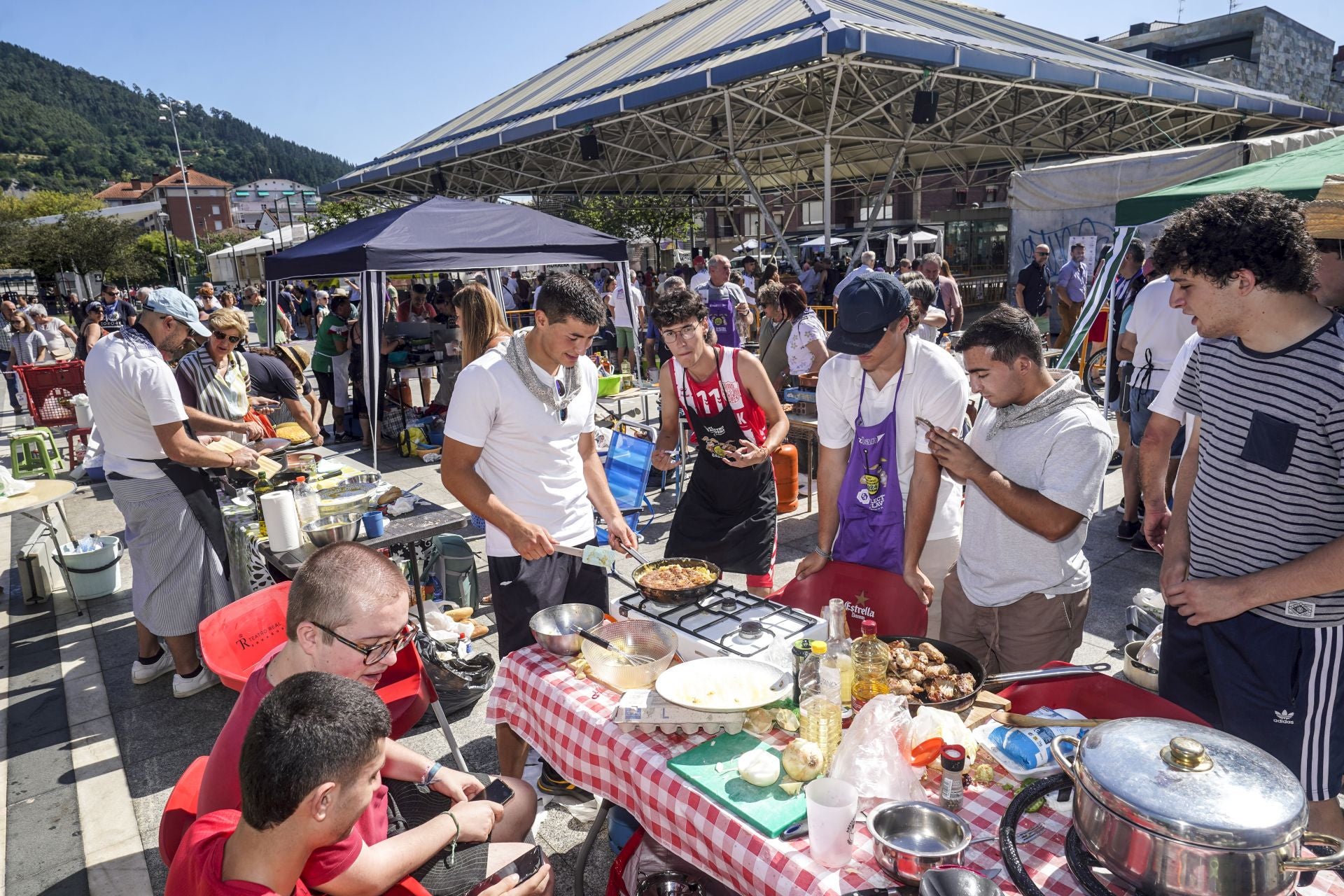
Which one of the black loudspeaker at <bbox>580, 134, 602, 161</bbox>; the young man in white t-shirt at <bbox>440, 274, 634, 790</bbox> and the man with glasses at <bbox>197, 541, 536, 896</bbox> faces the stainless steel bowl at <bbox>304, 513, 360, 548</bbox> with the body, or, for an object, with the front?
the black loudspeaker

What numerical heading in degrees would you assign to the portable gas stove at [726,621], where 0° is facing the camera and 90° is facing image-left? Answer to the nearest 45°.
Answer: approximately 45°

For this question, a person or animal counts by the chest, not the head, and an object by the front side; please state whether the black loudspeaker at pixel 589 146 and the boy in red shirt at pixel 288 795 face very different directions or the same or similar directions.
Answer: very different directions

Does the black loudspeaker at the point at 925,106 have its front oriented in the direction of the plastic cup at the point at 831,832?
yes

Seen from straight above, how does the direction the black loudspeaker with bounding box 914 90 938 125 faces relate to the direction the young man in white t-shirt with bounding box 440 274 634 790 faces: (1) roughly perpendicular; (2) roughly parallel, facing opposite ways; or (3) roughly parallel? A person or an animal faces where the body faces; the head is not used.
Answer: roughly perpendicular

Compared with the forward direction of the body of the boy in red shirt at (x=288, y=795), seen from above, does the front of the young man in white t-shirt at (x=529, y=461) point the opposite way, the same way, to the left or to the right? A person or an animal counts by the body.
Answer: to the right

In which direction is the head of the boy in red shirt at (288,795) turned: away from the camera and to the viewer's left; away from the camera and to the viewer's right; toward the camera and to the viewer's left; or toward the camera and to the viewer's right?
away from the camera and to the viewer's right

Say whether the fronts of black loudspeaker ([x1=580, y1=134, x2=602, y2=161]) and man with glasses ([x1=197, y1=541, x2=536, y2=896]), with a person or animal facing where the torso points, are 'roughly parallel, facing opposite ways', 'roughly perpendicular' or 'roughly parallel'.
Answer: roughly perpendicular

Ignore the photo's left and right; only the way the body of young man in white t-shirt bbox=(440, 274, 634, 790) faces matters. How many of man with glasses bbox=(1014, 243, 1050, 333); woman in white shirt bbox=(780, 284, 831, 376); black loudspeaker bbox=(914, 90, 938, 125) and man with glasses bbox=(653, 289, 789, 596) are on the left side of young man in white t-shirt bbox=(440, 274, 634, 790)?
4

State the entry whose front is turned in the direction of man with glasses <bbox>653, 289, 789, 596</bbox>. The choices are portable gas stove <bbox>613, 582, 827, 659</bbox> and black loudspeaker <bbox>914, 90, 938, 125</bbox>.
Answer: the black loudspeaker
